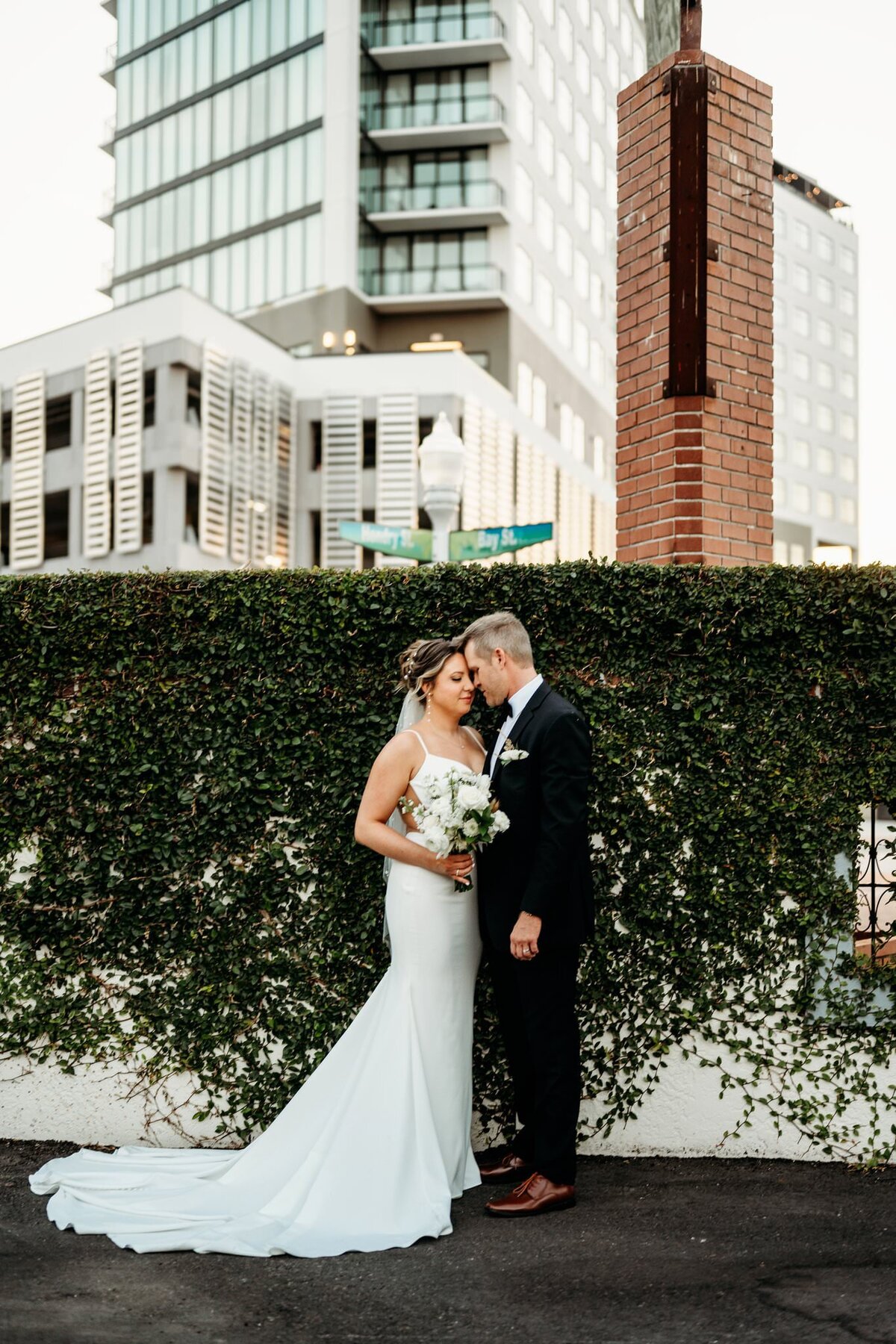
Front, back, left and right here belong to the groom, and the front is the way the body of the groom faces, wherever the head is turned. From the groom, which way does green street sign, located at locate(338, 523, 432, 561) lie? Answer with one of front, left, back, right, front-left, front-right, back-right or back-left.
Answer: right

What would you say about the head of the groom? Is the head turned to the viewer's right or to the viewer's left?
to the viewer's left

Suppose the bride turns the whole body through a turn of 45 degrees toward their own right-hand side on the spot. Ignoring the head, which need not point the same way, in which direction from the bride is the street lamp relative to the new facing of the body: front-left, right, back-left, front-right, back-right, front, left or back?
back

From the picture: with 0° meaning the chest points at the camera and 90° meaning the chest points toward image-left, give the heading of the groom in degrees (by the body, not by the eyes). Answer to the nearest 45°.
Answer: approximately 90°

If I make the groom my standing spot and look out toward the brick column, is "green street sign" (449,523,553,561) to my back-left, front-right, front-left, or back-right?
front-left

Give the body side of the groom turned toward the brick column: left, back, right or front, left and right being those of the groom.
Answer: right

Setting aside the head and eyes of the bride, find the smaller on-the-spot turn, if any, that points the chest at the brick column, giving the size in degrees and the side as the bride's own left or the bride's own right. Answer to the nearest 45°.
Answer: approximately 90° to the bride's own left

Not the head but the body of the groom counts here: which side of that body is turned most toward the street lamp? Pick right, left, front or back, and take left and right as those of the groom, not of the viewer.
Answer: right

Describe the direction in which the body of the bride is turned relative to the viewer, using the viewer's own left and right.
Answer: facing the viewer and to the right of the viewer

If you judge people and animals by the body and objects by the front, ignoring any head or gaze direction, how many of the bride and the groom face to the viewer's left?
1

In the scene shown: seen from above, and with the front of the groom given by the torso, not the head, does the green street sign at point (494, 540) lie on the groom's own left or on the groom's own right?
on the groom's own right
